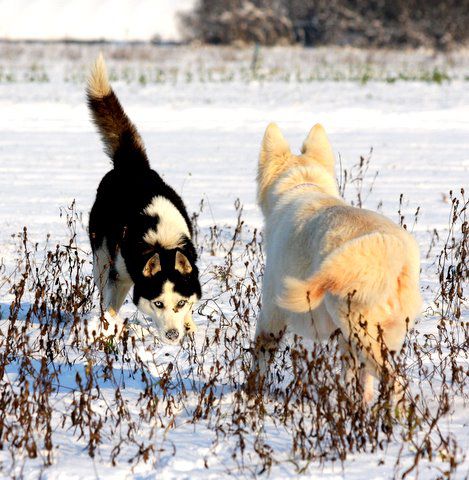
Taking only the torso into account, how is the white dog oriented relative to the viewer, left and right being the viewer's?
facing away from the viewer and to the left of the viewer

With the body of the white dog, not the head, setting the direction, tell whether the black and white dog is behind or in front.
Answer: in front
